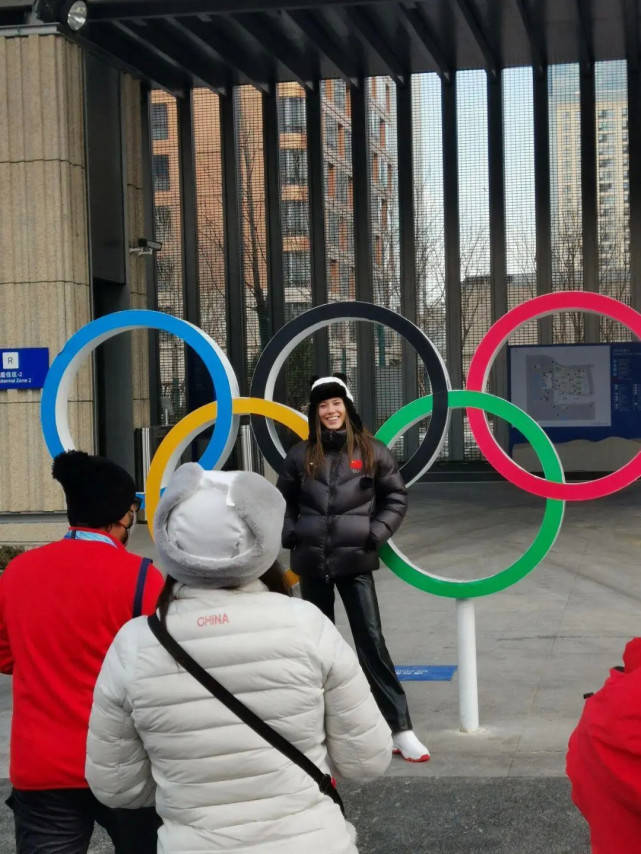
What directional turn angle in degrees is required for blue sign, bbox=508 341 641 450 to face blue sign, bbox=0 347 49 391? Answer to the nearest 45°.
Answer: approximately 45° to its right

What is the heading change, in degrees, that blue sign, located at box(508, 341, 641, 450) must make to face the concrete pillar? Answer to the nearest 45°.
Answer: approximately 45° to its right

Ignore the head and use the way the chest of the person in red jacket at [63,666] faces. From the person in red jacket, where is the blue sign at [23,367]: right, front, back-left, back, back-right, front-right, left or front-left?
front-left

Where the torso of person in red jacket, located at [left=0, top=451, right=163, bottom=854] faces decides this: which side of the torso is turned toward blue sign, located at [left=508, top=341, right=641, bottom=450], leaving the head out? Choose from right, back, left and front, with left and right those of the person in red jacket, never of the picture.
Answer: front

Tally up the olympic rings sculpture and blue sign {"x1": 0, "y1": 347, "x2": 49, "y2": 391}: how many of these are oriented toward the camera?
2

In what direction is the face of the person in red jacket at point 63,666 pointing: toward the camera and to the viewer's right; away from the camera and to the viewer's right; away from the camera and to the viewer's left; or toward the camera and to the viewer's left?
away from the camera and to the viewer's right

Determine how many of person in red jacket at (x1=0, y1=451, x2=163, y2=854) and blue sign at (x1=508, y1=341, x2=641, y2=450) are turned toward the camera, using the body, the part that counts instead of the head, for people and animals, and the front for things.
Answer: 1

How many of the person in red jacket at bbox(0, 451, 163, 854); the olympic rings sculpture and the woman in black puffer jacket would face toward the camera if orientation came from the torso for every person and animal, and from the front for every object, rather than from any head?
2

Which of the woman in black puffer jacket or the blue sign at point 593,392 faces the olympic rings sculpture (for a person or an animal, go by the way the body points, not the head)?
the blue sign
